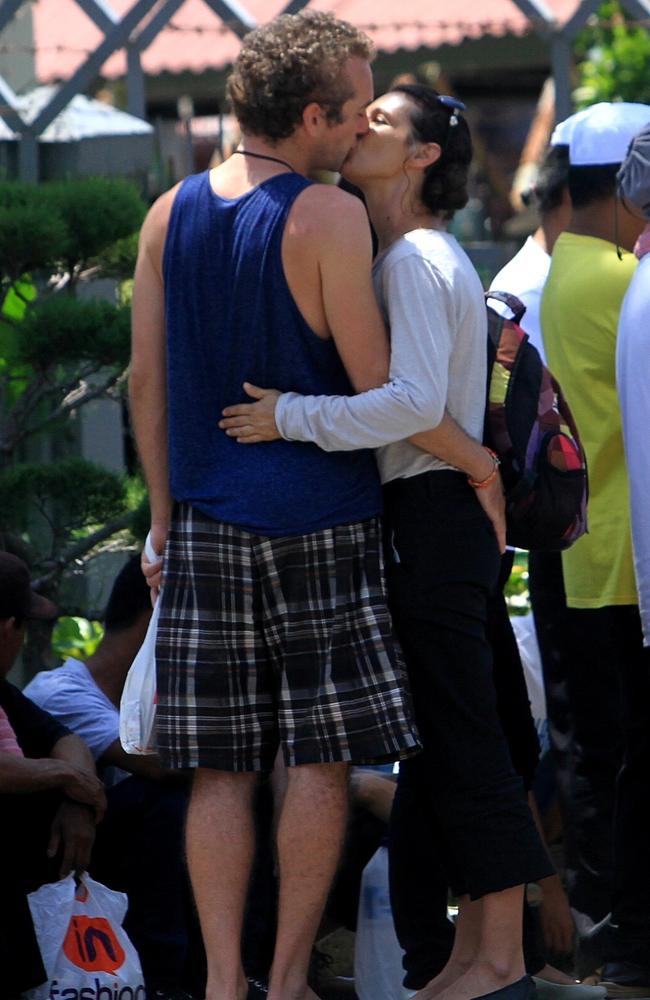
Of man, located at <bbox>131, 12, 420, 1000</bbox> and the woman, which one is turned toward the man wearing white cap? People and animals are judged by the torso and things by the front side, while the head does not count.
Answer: the man

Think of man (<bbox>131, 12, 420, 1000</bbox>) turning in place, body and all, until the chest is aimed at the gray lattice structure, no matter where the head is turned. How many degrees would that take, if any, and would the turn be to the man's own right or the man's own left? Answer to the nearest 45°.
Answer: approximately 45° to the man's own left

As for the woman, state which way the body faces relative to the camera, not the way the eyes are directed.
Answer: to the viewer's left

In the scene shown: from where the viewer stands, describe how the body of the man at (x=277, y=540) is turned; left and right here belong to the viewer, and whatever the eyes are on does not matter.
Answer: facing away from the viewer and to the right of the viewer
